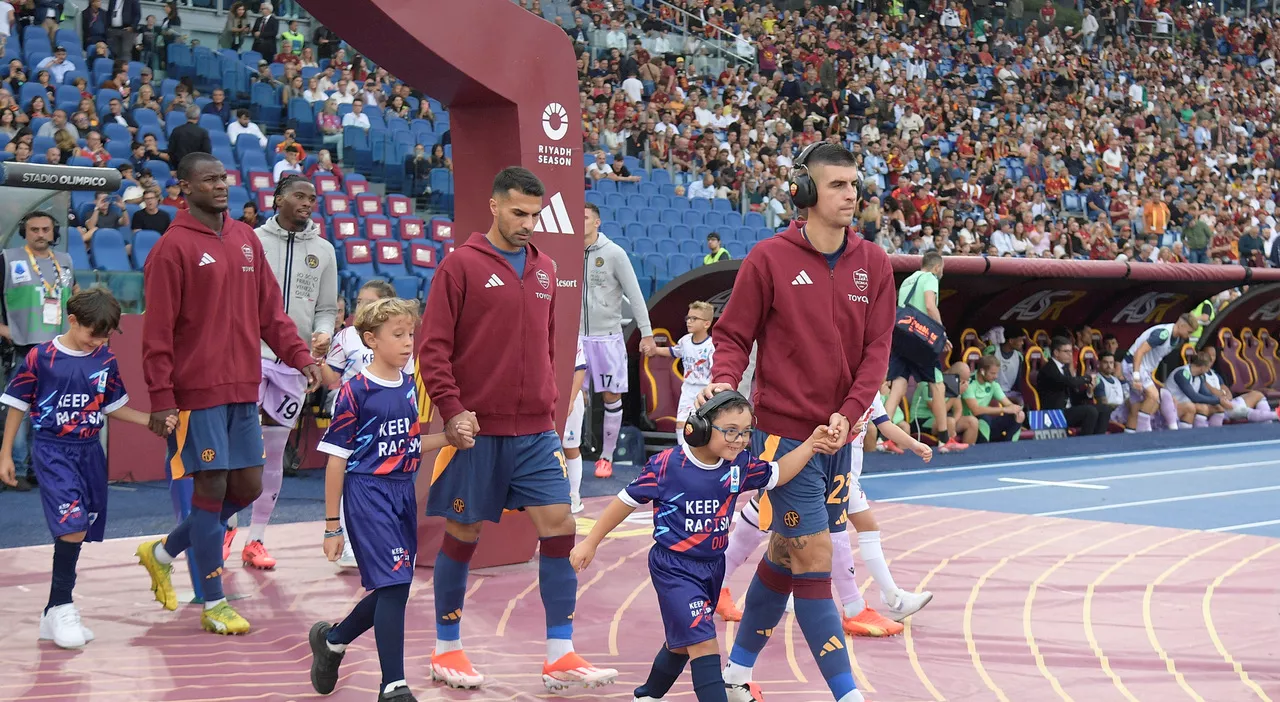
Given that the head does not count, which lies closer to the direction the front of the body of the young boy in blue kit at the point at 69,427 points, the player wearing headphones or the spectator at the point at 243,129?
the player wearing headphones

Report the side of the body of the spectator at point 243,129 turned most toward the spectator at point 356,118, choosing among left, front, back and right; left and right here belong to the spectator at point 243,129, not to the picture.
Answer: left

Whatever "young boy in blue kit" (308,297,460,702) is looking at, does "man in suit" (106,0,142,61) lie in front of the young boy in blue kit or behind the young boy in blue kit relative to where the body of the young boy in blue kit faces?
behind

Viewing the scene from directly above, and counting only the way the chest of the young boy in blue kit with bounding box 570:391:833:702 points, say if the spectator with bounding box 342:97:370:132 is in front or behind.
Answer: behind

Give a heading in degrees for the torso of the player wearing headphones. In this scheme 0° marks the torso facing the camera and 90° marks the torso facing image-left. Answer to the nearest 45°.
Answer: approximately 315°

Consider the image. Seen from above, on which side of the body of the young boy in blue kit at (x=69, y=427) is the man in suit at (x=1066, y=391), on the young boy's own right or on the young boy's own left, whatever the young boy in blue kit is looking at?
on the young boy's own left

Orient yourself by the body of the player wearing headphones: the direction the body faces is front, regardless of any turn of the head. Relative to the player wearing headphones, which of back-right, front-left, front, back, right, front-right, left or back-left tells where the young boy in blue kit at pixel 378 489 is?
back-right

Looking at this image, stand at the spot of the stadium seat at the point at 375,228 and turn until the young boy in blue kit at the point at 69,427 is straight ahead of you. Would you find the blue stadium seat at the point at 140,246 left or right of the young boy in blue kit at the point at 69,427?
right

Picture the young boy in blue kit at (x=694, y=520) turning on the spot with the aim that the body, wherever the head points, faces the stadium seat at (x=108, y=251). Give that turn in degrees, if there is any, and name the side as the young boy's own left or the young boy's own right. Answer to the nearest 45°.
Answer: approximately 180°
